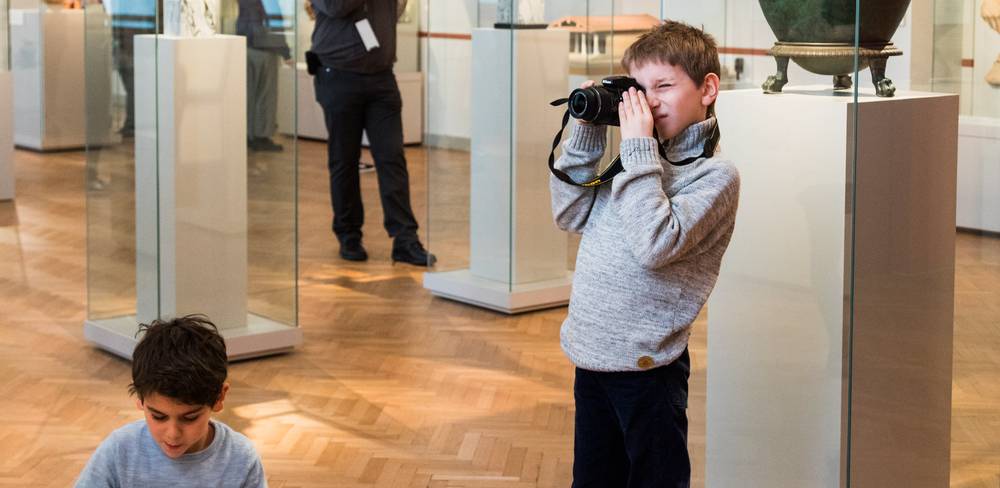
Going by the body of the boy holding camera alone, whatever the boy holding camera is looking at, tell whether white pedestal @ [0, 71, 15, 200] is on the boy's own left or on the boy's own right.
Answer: on the boy's own right

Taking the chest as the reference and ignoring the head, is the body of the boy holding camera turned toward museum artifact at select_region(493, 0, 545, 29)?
no

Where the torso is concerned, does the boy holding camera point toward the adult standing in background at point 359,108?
no

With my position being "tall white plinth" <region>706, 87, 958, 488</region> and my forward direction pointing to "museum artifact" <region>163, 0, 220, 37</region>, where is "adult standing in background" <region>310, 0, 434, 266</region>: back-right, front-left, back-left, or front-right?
front-right

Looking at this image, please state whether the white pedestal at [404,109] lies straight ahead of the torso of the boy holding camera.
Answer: no

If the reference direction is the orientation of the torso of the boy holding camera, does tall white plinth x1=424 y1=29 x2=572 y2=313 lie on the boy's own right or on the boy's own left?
on the boy's own right

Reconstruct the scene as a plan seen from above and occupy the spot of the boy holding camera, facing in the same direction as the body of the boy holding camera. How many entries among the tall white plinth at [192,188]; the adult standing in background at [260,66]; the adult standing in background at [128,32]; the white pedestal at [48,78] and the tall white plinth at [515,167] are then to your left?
0

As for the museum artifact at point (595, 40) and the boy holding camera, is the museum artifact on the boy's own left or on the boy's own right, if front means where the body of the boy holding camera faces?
on the boy's own right
